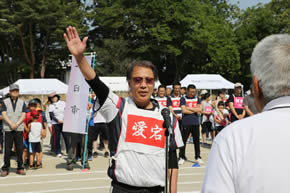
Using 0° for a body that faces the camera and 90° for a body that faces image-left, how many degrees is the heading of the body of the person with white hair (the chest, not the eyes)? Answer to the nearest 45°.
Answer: approximately 180°

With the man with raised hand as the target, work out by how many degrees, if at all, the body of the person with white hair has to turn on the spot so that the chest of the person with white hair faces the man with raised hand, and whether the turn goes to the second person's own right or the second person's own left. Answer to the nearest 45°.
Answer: approximately 45° to the second person's own left

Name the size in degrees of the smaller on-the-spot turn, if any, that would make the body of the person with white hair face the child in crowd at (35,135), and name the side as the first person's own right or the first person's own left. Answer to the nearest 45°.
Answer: approximately 45° to the first person's own left

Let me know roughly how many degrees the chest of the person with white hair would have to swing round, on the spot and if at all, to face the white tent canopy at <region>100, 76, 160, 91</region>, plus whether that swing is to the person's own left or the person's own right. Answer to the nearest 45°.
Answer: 0° — they already face it

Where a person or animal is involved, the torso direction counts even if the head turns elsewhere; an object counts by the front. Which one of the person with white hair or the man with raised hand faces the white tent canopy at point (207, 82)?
the person with white hair

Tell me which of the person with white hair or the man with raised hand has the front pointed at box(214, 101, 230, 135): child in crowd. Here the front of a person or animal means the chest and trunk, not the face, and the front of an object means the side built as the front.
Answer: the person with white hair

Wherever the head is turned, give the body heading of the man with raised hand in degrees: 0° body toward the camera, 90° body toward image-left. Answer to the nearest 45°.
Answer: approximately 315°

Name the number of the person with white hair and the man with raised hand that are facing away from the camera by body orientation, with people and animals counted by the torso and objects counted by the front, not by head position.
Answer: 1

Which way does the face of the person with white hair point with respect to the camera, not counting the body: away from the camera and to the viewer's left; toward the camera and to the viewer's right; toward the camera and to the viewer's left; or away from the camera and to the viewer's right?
away from the camera and to the viewer's left

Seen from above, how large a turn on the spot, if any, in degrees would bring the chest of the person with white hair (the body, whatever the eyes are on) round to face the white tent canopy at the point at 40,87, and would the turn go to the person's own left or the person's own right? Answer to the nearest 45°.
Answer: approximately 45° to the person's own left

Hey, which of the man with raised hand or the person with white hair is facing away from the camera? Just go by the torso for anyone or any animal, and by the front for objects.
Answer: the person with white hair

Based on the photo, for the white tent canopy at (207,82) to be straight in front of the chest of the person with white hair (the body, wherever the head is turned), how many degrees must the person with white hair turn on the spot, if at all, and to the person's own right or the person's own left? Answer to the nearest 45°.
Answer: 0° — they already face it
